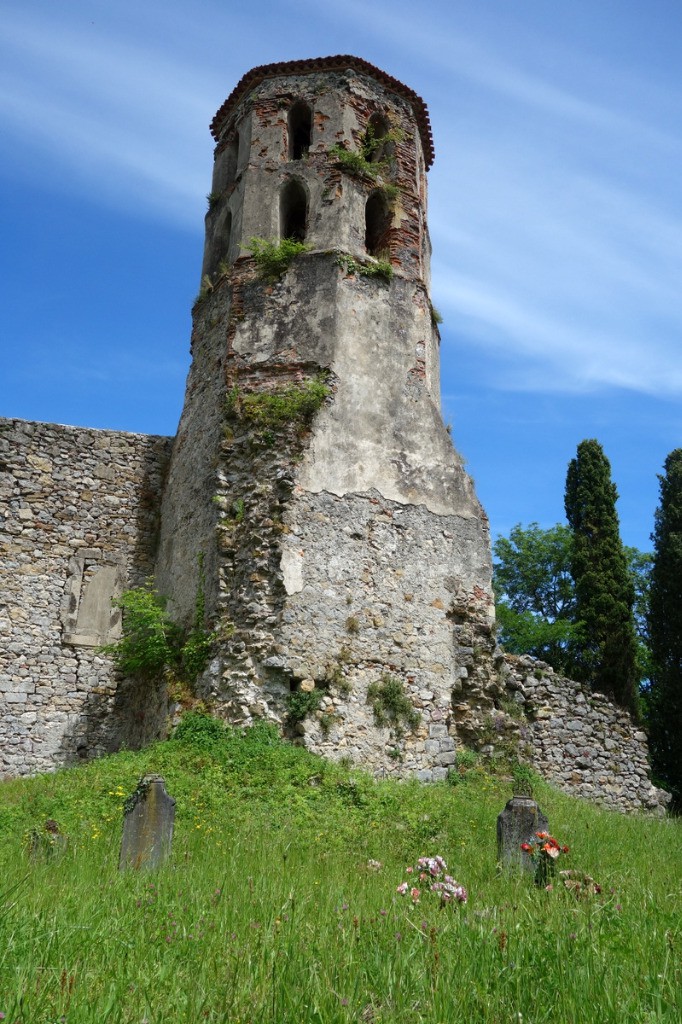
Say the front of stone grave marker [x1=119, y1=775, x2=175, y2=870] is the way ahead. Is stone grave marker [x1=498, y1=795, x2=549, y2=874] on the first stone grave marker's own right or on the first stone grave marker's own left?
on the first stone grave marker's own left

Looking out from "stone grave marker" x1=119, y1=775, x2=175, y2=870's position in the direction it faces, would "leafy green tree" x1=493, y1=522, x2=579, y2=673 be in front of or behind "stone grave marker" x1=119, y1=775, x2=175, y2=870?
behind

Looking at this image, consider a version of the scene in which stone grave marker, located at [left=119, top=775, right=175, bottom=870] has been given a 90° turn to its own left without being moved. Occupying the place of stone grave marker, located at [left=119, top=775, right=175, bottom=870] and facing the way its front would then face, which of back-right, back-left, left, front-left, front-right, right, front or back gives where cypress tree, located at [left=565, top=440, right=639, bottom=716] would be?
front-left

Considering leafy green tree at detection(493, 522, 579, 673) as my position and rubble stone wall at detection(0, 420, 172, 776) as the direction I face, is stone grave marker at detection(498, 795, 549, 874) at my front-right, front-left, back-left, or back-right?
front-left

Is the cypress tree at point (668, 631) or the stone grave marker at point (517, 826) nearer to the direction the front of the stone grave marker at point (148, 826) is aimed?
the stone grave marker

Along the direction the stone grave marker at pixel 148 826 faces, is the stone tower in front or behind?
behind

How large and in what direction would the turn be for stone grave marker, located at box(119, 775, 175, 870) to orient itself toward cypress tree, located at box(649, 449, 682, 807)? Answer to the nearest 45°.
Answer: approximately 135° to its left

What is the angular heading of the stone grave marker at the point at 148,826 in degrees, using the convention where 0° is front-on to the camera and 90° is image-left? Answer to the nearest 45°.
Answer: approximately 0°

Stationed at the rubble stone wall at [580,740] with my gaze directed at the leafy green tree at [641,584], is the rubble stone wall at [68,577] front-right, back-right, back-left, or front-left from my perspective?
back-left

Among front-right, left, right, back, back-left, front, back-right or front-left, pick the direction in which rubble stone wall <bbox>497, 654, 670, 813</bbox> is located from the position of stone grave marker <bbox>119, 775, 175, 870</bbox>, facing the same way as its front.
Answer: back-left

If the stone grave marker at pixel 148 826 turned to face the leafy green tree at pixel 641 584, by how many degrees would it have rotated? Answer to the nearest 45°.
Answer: approximately 135° to its left
